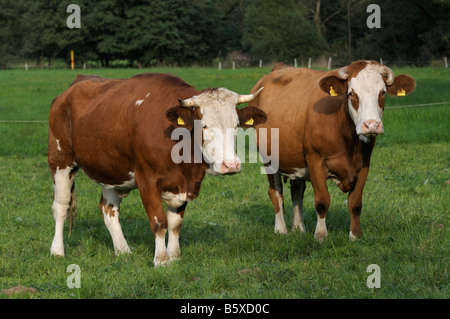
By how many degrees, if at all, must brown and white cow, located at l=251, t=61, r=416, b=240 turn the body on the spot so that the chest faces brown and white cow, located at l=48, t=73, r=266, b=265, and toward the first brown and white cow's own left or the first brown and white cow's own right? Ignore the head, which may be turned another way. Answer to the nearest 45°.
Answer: approximately 90° to the first brown and white cow's own right

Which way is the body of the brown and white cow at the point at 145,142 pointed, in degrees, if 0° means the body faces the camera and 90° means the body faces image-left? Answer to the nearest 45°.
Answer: approximately 315°

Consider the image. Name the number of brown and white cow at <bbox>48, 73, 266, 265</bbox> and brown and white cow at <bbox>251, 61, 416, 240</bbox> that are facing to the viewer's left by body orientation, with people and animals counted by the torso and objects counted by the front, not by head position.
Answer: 0

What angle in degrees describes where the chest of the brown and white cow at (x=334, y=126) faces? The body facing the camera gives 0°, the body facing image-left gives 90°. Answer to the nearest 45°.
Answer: approximately 315°

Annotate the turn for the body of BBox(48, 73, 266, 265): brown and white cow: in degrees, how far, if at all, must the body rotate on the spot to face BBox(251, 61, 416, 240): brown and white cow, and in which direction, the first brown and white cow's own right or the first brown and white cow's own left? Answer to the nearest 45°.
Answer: approximately 45° to the first brown and white cow's own left
